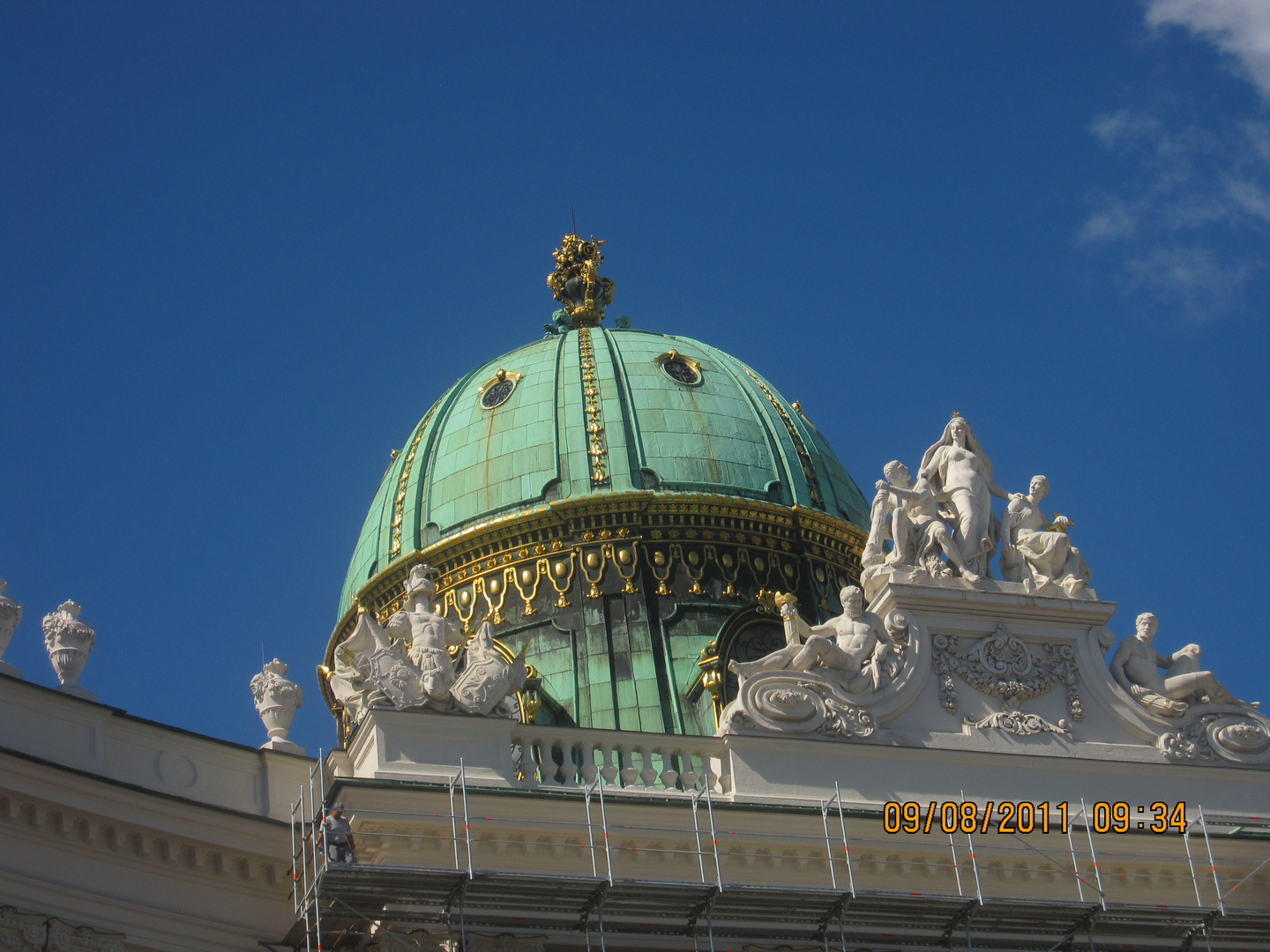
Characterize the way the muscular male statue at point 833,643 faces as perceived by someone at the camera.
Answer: facing the viewer and to the left of the viewer

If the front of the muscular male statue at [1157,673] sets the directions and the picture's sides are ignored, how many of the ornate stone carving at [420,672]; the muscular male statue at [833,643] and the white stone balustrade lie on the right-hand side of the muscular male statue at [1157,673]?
3

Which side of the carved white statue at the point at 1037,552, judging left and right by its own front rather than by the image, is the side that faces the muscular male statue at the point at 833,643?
right

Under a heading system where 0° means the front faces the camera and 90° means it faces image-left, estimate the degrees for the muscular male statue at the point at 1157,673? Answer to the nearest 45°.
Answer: approximately 315°

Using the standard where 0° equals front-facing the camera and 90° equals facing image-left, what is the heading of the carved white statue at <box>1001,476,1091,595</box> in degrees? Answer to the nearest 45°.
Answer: approximately 315°

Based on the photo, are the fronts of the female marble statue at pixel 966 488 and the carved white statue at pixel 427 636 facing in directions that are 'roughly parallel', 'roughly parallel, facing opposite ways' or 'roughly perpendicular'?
roughly parallel

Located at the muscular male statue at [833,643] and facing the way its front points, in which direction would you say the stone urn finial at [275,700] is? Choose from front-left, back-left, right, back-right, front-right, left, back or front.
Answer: front-right

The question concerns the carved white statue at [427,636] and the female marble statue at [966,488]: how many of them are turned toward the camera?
2

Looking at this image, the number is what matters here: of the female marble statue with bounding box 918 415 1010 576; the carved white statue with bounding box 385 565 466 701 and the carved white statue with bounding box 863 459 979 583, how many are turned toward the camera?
3

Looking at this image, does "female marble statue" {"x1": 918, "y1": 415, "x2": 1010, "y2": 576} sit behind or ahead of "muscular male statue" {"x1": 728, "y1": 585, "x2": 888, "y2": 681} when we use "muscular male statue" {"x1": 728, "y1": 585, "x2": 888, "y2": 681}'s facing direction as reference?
behind

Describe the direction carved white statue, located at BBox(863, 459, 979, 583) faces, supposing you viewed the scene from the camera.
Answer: facing the viewer

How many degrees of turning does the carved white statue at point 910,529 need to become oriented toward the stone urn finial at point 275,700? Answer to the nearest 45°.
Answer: approximately 90° to its right

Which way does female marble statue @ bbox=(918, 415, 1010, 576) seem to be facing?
toward the camera
